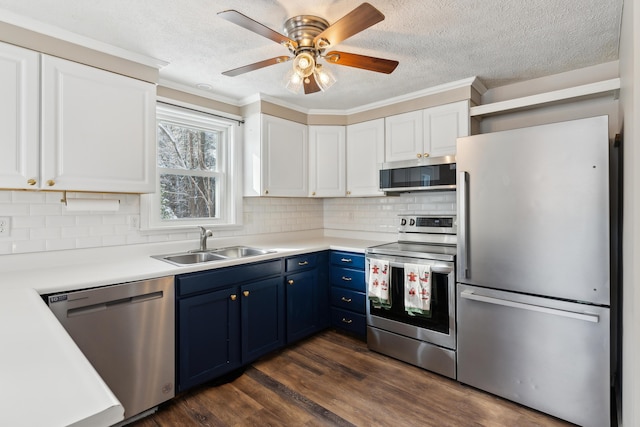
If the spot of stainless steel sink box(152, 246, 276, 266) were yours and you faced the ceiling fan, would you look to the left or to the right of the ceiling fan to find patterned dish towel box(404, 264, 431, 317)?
left

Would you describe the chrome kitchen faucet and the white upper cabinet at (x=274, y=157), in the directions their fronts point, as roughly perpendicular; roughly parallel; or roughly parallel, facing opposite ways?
roughly parallel

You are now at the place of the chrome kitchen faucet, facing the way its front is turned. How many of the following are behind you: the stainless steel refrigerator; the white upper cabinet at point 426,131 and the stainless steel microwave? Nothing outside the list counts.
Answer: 0

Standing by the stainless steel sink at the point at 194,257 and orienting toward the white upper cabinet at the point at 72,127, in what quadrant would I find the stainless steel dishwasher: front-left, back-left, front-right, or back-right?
front-left

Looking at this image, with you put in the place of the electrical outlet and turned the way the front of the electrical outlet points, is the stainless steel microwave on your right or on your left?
on your left

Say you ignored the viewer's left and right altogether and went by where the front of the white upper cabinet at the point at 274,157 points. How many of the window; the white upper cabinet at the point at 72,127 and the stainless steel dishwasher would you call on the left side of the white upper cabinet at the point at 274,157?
0

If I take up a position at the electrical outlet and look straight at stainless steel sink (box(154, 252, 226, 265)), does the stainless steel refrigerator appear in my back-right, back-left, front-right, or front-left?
front-right

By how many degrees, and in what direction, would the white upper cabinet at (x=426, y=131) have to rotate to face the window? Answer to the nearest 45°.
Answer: approximately 45° to its right

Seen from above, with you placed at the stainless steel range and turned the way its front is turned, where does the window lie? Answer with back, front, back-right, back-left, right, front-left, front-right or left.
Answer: front-right

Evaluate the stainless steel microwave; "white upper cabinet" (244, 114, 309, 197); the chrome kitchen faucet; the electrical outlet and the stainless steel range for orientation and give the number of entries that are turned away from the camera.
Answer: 0

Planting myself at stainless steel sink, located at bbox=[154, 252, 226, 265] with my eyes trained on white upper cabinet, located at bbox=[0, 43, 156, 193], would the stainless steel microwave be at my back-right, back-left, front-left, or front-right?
back-left

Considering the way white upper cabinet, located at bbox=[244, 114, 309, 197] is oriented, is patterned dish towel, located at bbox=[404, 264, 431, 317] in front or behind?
in front

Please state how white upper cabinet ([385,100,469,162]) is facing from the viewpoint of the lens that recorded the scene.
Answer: facing the viewer and to the left of the viewer

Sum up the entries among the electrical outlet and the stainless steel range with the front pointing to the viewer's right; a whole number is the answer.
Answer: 0

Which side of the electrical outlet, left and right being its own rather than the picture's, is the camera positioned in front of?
front

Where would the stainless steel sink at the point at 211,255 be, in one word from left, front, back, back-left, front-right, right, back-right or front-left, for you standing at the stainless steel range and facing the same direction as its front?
front-right
